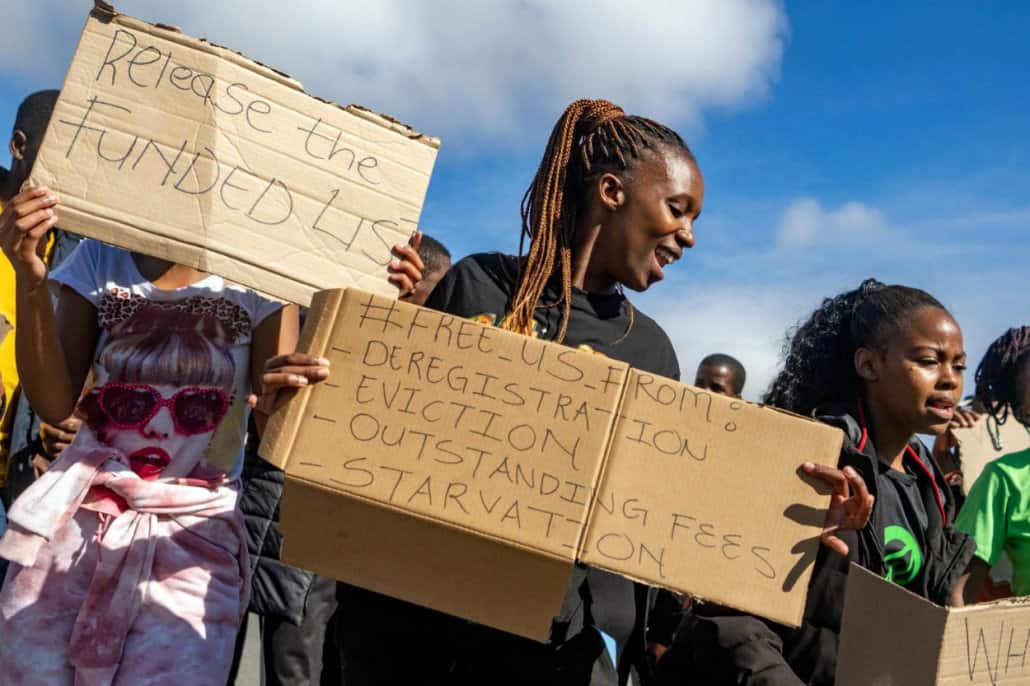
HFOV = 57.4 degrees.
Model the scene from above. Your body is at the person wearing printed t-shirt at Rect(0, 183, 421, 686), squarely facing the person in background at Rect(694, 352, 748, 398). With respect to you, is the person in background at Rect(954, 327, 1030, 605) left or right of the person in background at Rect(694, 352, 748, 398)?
right

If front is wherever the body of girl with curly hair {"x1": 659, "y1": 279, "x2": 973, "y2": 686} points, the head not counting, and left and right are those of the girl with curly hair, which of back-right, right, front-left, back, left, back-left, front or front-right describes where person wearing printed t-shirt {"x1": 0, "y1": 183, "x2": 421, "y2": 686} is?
right

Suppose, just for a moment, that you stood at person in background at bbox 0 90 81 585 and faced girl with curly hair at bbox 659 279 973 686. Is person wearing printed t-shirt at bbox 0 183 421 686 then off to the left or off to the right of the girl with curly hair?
right

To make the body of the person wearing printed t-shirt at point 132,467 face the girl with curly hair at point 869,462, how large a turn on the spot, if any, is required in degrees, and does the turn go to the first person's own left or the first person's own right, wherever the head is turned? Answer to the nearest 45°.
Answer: approximately 90° to the first person's own left

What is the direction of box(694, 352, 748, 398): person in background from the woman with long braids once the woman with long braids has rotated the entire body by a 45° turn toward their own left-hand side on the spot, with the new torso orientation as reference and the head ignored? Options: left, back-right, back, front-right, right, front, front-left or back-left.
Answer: left

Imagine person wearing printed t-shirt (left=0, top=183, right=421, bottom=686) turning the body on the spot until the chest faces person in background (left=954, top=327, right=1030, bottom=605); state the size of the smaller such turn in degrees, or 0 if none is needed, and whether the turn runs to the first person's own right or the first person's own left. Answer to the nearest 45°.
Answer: approximately 90° to the first person's own left

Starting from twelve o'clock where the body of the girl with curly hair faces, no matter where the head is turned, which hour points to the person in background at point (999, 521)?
The person in background is roughly at 9 o'clock from the girl with curly hair.

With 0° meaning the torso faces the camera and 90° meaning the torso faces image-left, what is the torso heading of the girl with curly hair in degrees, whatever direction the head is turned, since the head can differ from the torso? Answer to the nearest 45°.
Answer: approximately 315°

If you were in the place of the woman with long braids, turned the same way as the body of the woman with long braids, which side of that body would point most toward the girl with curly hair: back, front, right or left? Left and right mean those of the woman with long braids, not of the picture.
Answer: left
